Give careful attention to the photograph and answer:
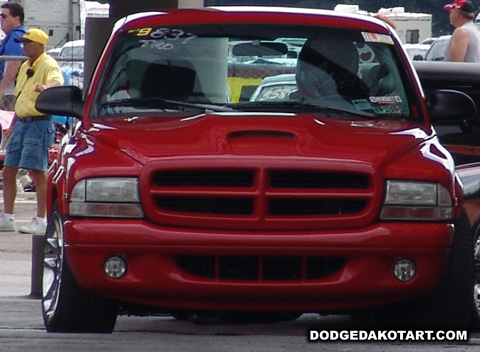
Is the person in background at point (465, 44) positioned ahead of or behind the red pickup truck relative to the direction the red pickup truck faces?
behind

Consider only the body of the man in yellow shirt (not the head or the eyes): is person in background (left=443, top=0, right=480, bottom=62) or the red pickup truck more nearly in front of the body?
the red pickup truck

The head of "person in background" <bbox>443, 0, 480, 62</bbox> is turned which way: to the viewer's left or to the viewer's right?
to the viewer's left

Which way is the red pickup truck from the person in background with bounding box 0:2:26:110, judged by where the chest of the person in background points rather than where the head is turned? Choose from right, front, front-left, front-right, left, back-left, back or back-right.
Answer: left

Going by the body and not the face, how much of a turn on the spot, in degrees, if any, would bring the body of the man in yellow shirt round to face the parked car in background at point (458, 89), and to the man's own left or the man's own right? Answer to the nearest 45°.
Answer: approximately 90° to the man's own left

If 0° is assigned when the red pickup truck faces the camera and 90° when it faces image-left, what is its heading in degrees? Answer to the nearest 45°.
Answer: approximately 0°

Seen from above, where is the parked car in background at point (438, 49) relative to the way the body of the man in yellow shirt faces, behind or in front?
behind
